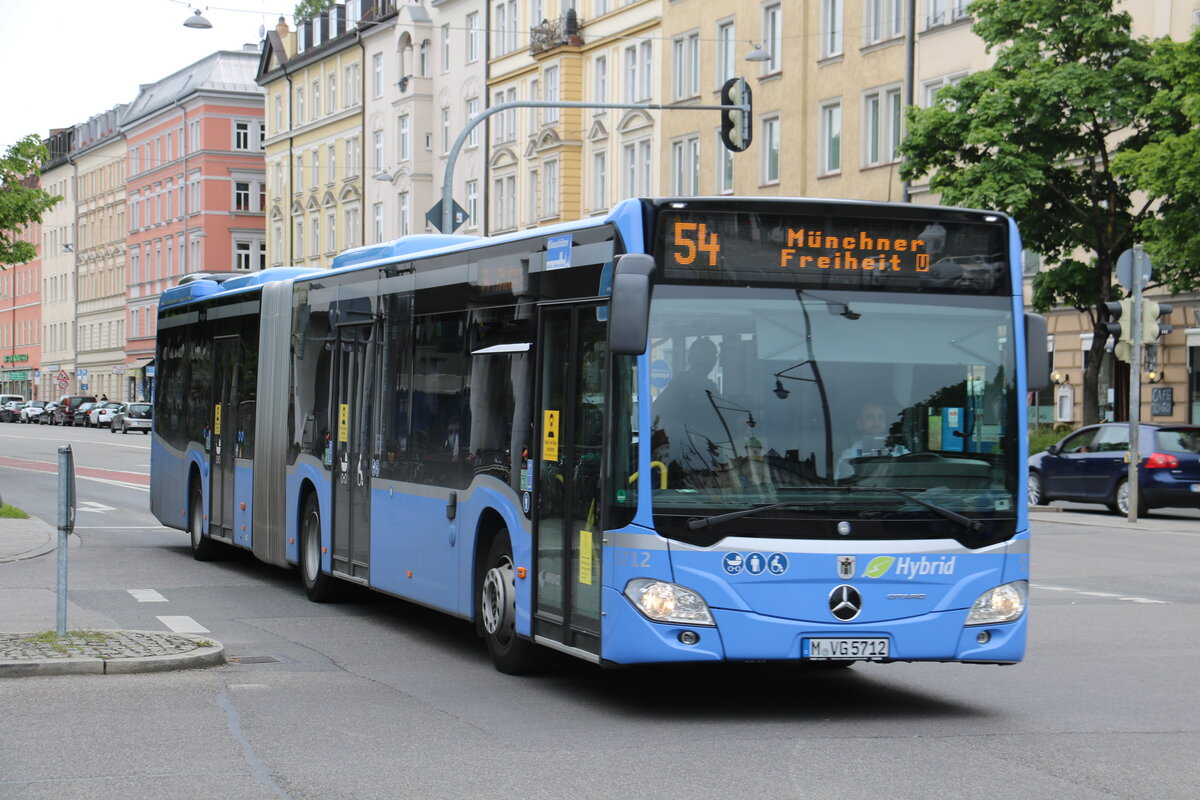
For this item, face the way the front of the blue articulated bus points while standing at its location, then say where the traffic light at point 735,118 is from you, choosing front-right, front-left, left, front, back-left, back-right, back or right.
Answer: back-left

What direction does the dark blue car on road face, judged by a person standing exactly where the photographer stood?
facing away from the viewer and to the left of the viewer

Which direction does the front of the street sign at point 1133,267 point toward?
away from the camera

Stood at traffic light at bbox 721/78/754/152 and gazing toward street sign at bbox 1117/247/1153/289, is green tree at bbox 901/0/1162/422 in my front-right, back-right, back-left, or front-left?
front-left

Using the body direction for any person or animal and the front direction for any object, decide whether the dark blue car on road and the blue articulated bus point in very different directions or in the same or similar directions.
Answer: very different directions
